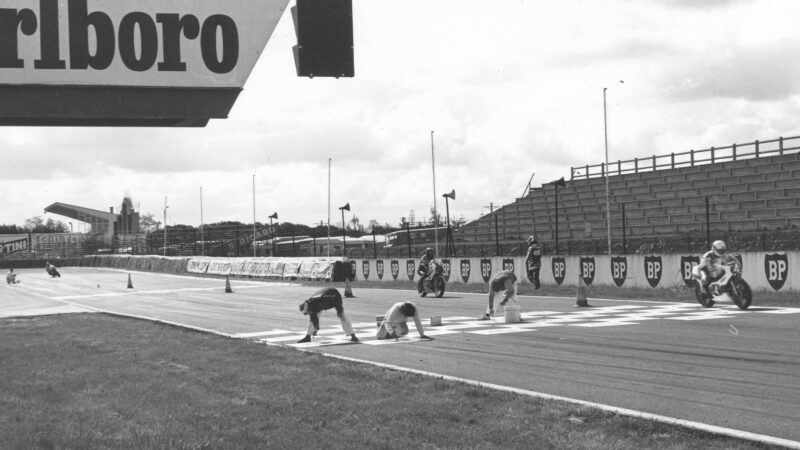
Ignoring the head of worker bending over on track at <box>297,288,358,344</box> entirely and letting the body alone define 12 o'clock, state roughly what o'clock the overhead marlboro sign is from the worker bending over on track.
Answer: The overhead marlboro sign is roughly at 9 o'clock from the worker bending over on track.

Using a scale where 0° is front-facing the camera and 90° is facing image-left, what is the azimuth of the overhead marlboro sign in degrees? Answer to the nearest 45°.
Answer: approximately 0°

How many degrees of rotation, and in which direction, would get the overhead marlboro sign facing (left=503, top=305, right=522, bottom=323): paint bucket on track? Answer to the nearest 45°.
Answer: approximately 135° to its left

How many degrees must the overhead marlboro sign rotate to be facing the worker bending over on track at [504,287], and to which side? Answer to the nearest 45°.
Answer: approximately 135° to its left

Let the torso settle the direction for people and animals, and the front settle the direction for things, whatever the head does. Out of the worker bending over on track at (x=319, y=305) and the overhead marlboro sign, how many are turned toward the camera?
1

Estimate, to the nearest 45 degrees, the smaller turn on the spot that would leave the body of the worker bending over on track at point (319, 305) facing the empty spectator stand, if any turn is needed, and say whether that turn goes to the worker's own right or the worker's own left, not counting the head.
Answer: approximately 135° to the worker's own right
